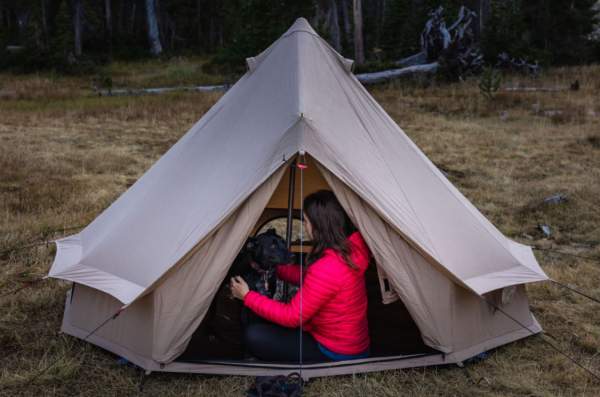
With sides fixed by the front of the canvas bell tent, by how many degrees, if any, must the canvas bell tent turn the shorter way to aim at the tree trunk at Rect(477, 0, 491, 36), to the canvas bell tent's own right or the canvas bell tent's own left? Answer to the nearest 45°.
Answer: approximately 180°

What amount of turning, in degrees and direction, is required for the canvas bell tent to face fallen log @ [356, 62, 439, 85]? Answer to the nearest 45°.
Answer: approximately 180°

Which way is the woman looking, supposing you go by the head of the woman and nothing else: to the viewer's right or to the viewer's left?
to the viewer's left

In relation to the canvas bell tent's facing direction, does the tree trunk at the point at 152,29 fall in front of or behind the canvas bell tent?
behind

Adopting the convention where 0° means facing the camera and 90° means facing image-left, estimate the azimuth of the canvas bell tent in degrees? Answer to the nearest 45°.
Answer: approximately 0°

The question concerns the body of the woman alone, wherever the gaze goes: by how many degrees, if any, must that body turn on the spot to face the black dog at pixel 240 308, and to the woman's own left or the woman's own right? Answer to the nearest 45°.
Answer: approximately 45° to the woman's own right

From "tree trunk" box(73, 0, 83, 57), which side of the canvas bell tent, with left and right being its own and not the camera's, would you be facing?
back

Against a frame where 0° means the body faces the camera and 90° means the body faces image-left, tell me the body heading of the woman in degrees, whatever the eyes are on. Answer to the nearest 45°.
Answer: approximately 90°

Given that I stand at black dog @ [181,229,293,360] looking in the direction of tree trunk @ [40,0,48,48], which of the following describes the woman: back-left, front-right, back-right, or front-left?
back-right

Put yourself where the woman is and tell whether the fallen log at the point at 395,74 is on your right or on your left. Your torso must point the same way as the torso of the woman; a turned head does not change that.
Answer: on your right
